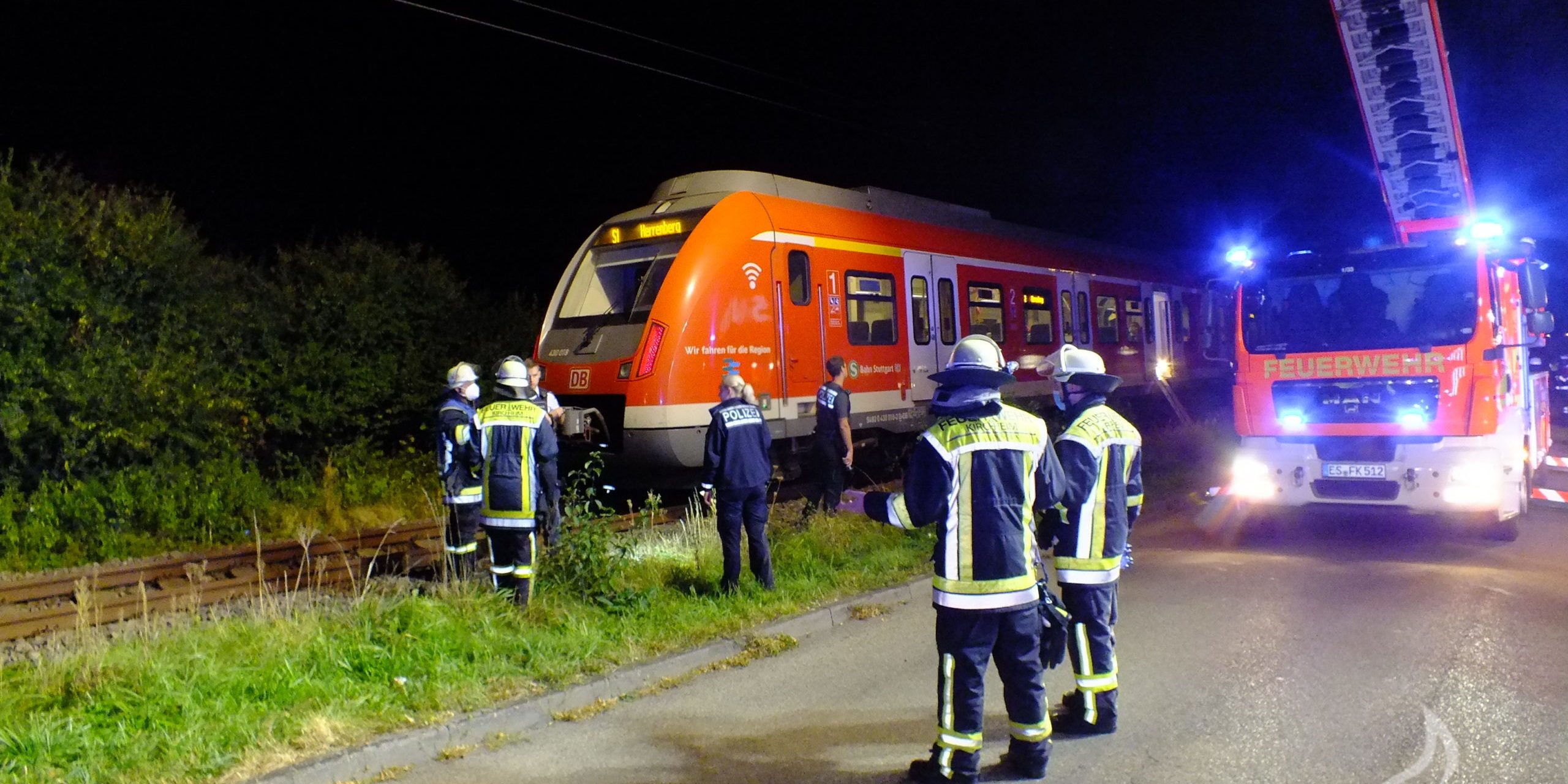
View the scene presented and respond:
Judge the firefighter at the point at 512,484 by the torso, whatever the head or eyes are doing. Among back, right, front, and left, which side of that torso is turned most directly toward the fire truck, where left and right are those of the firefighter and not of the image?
right

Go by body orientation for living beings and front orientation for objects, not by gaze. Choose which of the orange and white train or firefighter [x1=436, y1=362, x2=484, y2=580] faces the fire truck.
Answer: the firefighter

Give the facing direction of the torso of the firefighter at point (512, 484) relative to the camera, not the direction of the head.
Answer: away from the camera

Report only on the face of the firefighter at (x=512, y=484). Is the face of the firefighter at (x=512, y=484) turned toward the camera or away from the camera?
away from the camera

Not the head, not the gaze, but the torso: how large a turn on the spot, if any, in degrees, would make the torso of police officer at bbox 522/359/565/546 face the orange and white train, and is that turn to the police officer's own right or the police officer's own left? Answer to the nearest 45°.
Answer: approximately 180°

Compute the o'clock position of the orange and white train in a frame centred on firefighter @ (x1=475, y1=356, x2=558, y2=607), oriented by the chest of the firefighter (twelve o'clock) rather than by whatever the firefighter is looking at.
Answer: The orange and white train is roughly at 1 o'clock from the firefighter.

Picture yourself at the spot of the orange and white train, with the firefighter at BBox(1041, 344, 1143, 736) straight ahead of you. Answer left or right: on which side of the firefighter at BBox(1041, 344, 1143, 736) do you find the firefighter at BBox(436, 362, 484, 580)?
right

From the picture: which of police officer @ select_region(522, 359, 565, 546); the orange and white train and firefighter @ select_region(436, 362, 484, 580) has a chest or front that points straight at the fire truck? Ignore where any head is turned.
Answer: the firefighter

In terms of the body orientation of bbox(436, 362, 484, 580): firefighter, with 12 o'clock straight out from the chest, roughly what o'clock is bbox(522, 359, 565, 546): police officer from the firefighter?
The police officer is roughly at 11 o'clock from the firefighter.

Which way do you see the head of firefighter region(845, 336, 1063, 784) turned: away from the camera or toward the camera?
away from the camera
